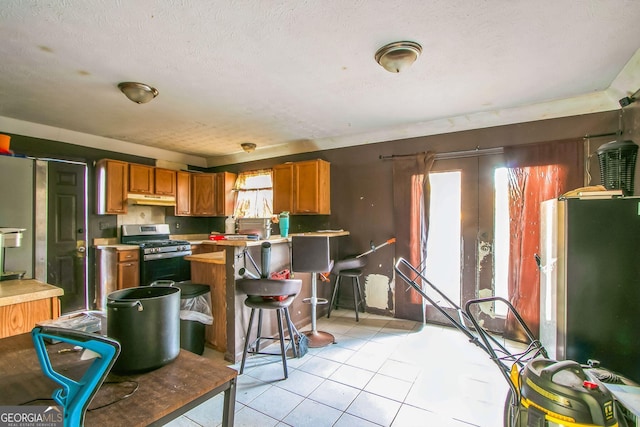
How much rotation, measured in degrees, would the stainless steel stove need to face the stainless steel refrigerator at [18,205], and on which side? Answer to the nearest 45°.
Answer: approximately 90° to its right

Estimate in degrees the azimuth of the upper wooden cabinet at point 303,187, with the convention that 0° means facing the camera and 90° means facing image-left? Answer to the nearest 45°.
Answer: approximately 45°

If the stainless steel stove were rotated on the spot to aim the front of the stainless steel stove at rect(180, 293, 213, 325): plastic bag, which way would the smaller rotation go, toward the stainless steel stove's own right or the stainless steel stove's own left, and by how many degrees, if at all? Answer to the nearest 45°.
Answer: approximately 45° to the stainless steel stove's own right

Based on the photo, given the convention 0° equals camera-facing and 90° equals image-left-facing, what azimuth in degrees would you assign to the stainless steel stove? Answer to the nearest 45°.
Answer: approximately 315°

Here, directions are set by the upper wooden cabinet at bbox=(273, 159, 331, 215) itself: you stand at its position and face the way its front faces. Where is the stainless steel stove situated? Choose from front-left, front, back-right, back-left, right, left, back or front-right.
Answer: front-right

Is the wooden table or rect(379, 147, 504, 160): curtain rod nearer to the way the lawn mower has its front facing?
the wooden table
